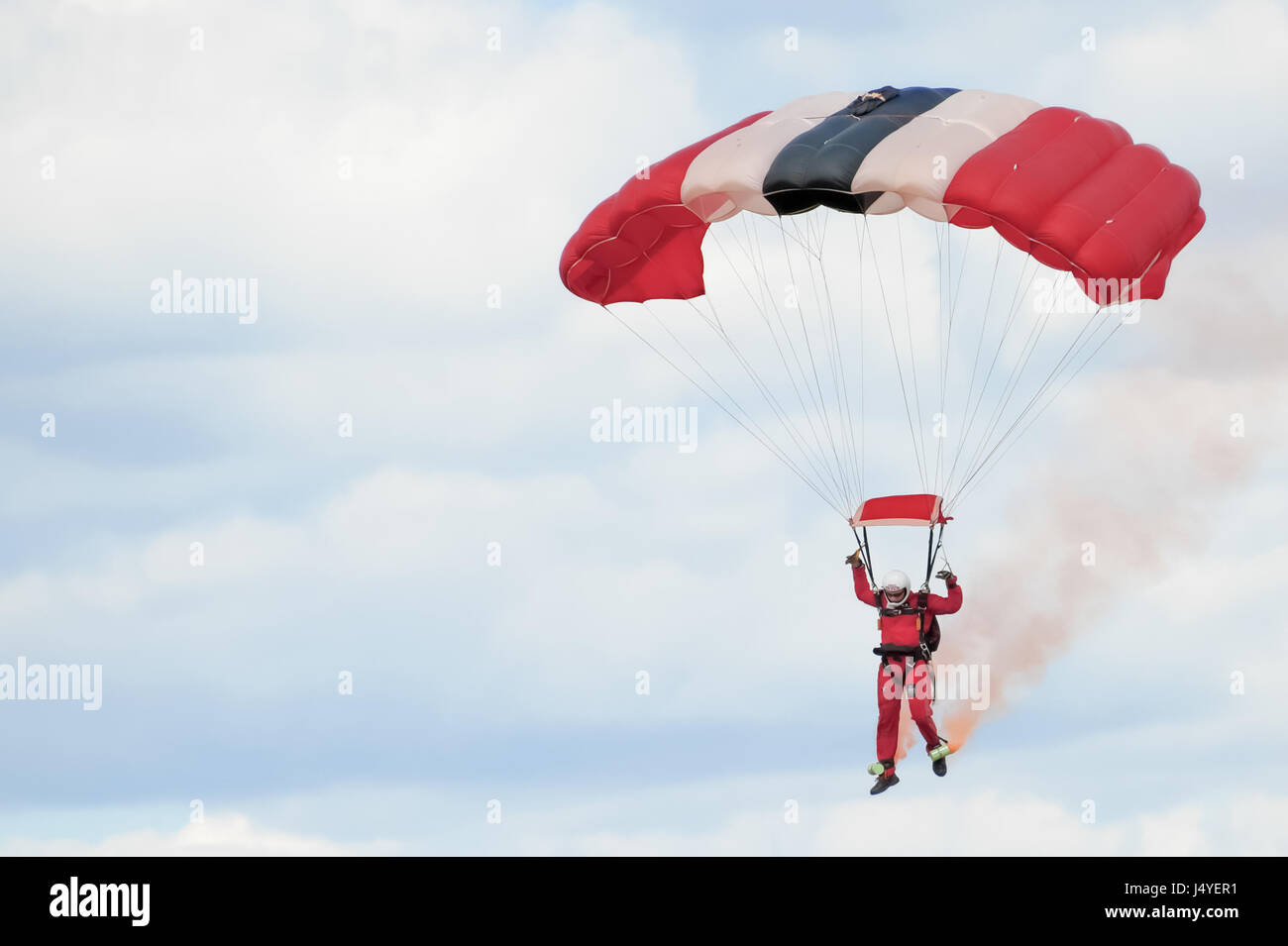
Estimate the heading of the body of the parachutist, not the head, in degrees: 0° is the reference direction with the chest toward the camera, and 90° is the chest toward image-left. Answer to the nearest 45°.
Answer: approximately 45°
